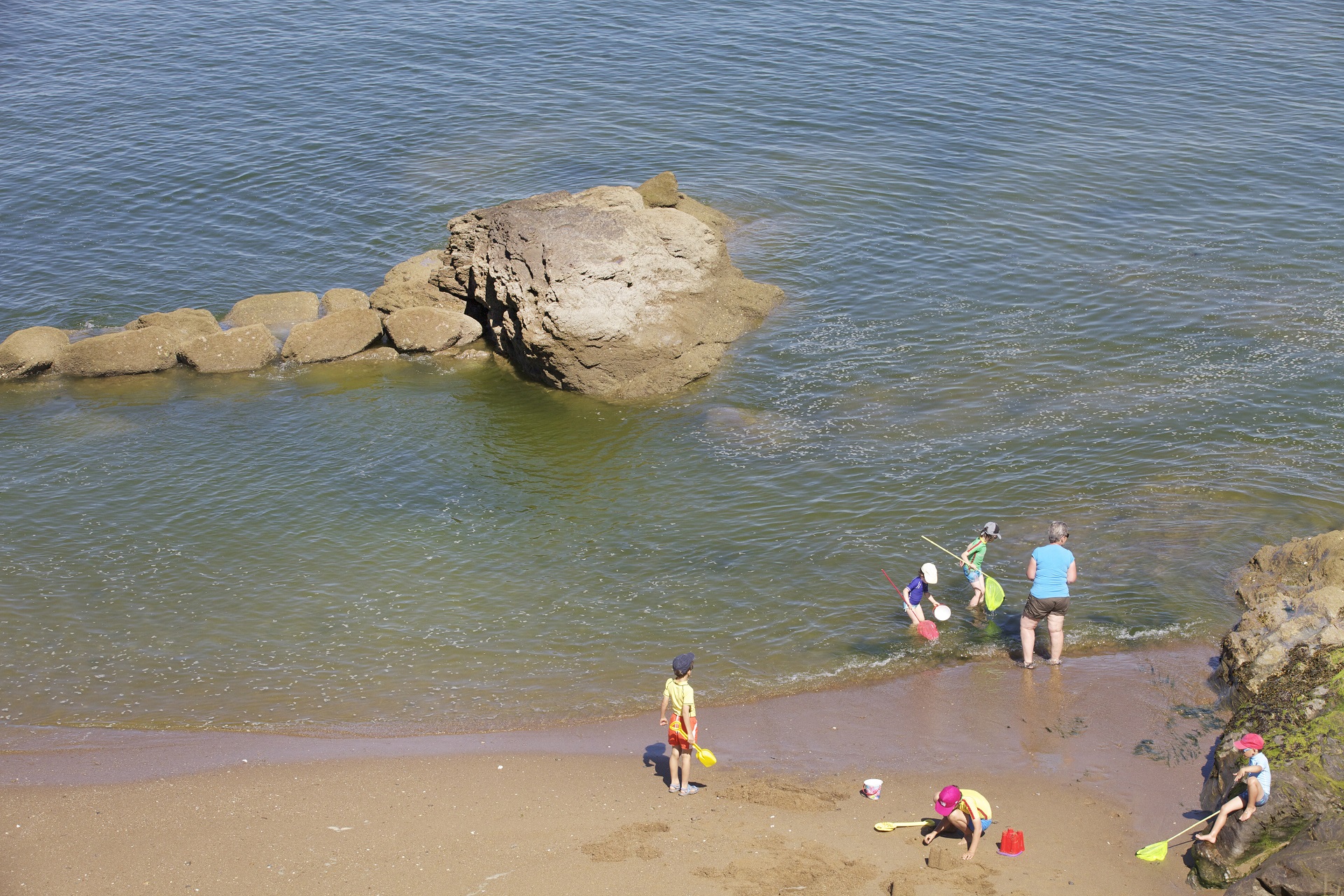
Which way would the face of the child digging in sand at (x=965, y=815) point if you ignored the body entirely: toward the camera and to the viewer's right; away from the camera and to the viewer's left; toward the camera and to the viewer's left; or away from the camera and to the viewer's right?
toward the camera and to the viewer's left

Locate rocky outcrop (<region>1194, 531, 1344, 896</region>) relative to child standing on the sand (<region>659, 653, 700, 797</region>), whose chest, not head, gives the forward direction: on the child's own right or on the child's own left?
on the child's own right

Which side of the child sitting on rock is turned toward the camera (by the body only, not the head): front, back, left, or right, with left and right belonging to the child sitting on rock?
left

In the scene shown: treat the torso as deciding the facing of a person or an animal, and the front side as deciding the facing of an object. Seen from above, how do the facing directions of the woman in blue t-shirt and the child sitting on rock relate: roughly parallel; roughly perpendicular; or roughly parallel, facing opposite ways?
roughly perpendicular

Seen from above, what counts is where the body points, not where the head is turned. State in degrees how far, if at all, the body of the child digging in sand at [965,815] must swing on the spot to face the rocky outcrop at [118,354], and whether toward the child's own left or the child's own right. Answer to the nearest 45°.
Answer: approximately 90° to the child's own right

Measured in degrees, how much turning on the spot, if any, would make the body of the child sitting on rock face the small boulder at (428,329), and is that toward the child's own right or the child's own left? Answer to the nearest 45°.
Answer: approximately 45° to the child's own right

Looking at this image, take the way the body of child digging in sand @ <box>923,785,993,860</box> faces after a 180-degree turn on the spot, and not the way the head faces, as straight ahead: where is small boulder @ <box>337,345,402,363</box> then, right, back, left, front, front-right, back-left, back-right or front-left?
left

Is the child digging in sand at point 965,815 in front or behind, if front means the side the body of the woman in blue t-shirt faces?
behind

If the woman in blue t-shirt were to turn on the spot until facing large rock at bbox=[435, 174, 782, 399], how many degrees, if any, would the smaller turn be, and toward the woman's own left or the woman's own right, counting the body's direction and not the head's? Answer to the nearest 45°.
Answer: approximately 45° to the woman's own left

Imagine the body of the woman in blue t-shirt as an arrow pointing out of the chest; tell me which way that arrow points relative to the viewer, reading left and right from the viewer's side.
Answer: facing away from the viewer
